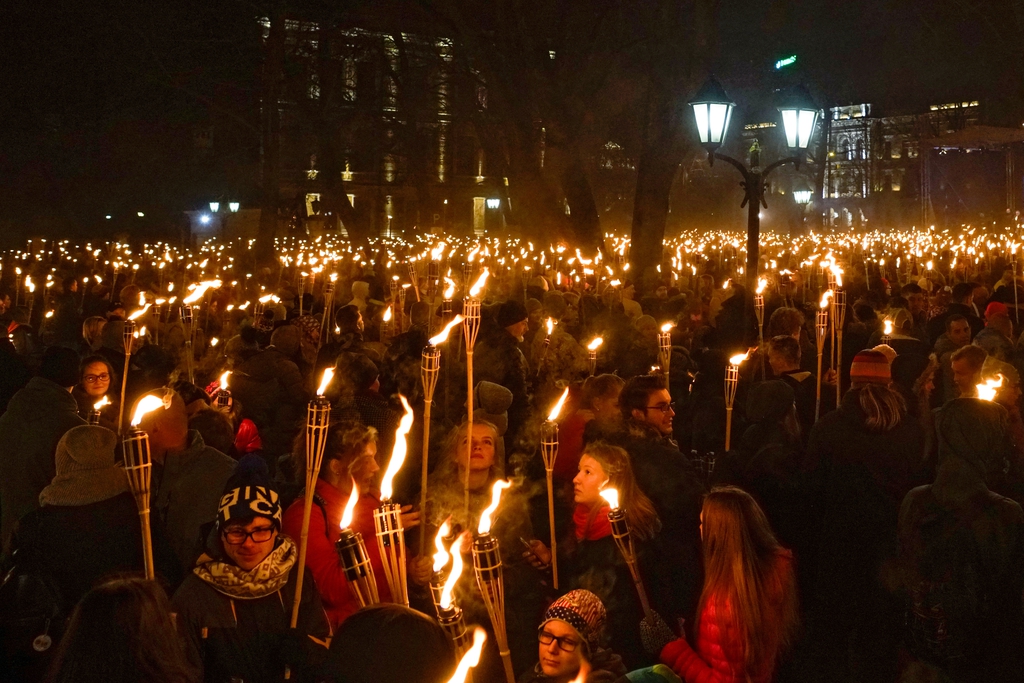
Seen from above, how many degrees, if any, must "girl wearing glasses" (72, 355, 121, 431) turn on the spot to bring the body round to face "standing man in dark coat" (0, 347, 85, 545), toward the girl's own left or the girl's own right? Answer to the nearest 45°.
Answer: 0° — they already face them

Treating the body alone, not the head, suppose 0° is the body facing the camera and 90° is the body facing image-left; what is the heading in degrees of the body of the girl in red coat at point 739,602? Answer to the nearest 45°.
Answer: approximately 135°

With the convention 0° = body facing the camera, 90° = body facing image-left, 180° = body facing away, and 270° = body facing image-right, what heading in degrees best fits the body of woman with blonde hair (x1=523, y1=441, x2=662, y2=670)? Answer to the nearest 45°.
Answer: approximately 90°

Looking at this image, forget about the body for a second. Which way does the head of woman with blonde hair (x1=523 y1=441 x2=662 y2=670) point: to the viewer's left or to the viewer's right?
to the viewer's left

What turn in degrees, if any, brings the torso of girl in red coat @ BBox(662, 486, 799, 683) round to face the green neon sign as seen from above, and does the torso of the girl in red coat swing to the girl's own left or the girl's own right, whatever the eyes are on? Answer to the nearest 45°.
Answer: approximately 45° to the girl's own right

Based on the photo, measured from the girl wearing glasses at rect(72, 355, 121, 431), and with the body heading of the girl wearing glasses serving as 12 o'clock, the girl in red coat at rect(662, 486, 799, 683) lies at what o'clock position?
The girl in red coat is roughly at 11 o'clock from the girl wearing glasses.

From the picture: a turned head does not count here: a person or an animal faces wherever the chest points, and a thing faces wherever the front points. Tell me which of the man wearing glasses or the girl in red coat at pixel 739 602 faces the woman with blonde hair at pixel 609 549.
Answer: the girl in red coat

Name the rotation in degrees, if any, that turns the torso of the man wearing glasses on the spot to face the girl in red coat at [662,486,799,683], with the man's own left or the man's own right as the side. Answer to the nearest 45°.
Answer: approximately 90° to the man's own left
